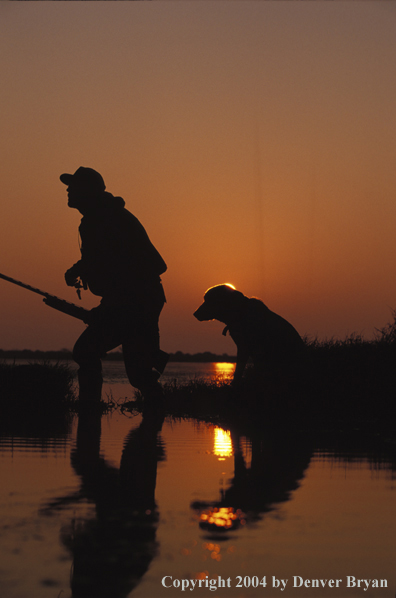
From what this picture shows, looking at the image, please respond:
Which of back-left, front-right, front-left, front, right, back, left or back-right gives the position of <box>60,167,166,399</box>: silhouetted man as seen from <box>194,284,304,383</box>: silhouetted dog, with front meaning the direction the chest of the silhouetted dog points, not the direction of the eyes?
front-left

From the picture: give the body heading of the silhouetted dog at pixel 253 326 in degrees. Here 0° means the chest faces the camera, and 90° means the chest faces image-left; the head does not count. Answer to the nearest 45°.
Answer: approximately 90°

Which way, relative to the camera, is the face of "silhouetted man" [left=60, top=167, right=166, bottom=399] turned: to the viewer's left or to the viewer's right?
to the viewer's left

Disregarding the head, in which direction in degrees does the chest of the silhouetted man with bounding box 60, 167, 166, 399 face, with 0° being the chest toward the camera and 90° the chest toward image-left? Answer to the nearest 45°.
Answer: approximately 90°

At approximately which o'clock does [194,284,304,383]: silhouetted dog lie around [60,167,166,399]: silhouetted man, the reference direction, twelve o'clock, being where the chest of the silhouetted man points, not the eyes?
The silhouetted dog is roughly at 5 o'clock from the silhouetted man.
